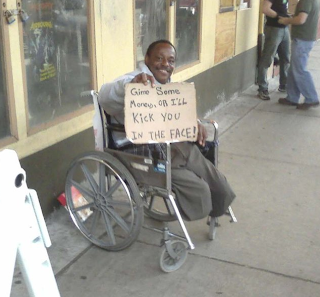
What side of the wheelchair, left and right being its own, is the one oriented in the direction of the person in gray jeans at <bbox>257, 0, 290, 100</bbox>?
left

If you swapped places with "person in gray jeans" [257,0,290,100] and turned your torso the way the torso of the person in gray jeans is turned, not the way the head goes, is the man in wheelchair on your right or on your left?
on your right

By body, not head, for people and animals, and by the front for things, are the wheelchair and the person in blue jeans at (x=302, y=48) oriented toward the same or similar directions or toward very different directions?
very different directions

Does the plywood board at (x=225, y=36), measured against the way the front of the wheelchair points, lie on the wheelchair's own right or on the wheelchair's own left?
on the wheelchair's own left

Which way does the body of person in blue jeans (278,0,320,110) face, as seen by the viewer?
to the viewer's left

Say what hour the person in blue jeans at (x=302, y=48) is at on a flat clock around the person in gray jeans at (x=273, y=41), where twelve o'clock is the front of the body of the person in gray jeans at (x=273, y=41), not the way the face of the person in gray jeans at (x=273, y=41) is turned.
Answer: the person in blue jeans at (x=302, y=48) is roughly at 12 o'clock from the person in gray jeans at (x=273, y=41).

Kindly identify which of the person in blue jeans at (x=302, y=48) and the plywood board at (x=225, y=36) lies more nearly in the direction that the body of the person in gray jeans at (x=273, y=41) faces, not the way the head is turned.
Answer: the person in blue jeans

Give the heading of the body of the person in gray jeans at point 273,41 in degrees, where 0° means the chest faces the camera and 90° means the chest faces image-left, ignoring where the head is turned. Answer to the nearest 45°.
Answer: approximately 315°

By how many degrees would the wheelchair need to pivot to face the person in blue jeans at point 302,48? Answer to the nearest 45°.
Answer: approximately 90° to its left

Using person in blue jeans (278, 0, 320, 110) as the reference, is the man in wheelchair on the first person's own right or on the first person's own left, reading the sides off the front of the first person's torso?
on the first person's own left
